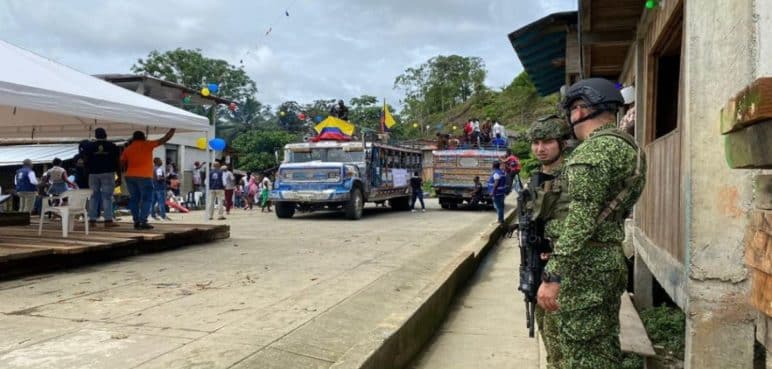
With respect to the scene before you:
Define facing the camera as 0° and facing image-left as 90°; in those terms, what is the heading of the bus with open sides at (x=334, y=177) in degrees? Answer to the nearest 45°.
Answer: approximately 45°

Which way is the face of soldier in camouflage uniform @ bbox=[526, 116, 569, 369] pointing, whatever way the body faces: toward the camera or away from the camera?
toward the camera

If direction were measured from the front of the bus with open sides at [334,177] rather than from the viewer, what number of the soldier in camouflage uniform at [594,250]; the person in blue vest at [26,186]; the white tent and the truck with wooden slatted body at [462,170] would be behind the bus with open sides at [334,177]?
1

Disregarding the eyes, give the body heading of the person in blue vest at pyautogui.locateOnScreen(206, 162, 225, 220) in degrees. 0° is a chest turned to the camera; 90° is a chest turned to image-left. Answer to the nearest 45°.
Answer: approximately 180°

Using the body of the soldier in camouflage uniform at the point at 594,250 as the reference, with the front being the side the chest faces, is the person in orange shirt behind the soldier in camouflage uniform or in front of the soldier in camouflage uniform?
in front

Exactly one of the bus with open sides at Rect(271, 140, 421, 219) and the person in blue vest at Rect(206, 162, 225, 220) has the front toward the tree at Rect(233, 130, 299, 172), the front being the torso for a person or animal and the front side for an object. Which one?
the person in blue vest

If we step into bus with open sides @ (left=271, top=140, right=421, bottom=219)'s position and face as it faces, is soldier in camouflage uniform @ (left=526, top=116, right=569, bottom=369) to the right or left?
on its left

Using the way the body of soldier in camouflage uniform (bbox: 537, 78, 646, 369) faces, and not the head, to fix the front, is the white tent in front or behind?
in front

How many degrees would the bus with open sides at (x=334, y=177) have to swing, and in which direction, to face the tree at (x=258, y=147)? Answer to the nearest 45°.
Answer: approximately 135° to its right

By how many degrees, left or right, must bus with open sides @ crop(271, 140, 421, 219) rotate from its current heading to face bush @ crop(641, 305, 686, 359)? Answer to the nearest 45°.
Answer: approximately 45° to its left

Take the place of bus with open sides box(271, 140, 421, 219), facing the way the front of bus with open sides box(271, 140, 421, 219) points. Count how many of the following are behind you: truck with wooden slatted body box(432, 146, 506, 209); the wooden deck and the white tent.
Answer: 1

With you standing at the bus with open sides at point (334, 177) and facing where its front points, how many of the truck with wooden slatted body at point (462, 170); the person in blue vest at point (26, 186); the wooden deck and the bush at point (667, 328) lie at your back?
1
